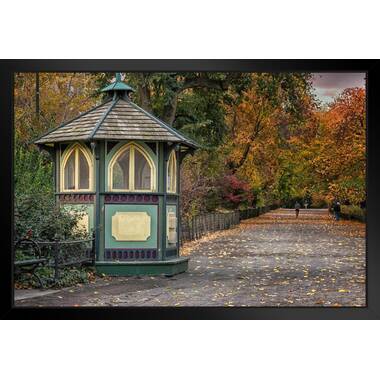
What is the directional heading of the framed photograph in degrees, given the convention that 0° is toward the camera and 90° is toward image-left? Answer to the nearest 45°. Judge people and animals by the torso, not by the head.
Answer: approximately 0°
